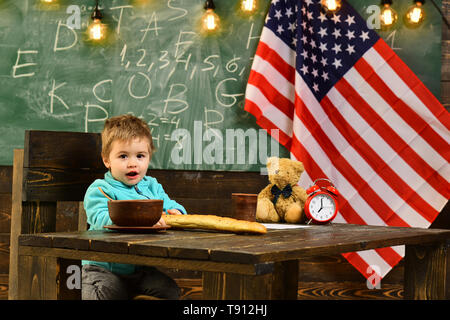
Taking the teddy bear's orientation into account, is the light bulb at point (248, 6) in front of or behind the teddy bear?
behind

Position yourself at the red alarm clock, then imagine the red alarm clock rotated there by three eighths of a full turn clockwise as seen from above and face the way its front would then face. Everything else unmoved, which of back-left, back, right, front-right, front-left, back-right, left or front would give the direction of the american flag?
front-right

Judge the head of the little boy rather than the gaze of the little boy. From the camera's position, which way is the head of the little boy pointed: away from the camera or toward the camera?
toward the camera

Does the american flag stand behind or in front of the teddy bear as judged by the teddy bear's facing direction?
behind

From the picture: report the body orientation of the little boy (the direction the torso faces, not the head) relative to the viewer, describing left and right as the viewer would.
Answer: facing the viewer and to the right of the viewer

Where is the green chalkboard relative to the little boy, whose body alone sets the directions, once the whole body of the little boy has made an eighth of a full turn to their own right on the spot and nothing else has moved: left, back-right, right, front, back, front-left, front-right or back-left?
back

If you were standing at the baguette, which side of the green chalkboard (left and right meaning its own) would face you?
front

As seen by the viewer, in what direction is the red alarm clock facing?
toward the camera

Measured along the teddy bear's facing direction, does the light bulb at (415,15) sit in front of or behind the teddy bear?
behind

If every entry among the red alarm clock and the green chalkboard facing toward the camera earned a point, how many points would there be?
2

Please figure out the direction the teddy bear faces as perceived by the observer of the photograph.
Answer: facing the viewer

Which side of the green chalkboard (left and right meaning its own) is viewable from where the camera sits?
front
